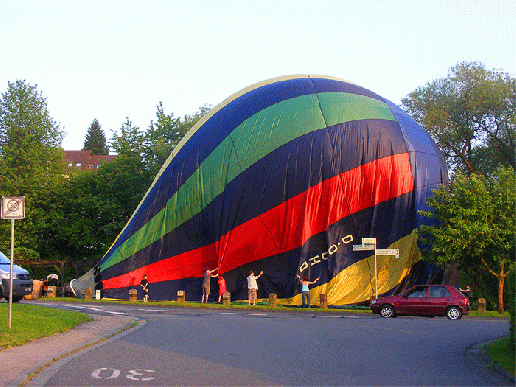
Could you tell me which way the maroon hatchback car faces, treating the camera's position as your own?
facing to the left of the viewer

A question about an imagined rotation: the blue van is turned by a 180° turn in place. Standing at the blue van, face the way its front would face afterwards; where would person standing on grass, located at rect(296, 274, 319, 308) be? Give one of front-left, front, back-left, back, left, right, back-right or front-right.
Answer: back-right

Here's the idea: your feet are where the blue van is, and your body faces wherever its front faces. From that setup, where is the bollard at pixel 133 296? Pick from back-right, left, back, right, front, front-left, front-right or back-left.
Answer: left

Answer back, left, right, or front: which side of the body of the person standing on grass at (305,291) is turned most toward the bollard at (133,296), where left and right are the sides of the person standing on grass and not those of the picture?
left

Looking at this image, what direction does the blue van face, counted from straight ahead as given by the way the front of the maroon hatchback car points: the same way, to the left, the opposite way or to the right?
the opposite way

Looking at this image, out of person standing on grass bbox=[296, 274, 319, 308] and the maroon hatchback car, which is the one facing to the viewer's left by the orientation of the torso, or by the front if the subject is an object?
the maroon hatchback car

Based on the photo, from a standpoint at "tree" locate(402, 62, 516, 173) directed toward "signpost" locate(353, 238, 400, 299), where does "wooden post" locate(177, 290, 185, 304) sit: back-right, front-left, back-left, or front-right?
front-right

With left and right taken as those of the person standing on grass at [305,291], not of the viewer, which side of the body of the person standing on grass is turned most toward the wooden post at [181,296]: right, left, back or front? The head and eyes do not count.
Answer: left

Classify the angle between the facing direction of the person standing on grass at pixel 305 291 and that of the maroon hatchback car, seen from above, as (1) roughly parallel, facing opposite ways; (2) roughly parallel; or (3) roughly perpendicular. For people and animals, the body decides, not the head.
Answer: roughly perpendicular

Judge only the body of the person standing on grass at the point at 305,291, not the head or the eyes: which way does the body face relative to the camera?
away from the camera

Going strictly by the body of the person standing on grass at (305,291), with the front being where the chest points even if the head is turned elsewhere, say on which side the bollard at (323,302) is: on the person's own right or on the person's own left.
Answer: on the person's own right

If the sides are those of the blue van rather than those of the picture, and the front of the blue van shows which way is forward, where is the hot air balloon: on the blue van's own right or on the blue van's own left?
on the blue van's own left

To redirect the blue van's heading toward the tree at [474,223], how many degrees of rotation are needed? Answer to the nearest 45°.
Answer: approximately 45° to its left

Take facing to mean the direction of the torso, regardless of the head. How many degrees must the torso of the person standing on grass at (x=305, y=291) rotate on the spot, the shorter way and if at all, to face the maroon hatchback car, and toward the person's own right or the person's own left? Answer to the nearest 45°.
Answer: approximately 135° to the person's own right

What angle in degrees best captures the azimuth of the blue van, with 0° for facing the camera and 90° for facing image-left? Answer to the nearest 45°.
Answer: approximately 315°
